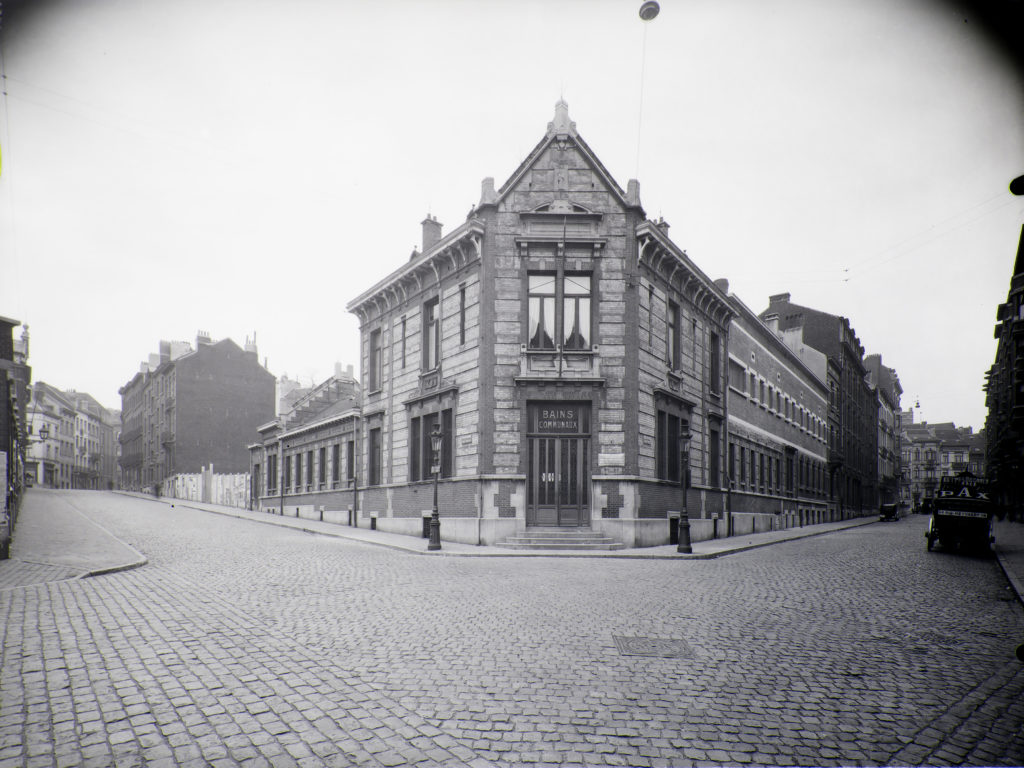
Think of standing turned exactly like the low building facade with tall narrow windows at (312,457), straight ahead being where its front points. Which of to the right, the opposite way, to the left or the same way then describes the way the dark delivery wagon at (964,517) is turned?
the opposite way

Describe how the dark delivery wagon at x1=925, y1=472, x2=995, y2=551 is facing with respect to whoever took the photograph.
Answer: facing away from the viewer

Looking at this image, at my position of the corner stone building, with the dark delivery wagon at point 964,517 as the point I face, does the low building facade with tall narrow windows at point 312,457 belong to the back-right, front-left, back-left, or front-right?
back-left

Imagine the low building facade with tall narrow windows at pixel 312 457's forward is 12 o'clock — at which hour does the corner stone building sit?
The corner stone building is roughly at 10 o'clock from the low building facade with tall narrow windows.

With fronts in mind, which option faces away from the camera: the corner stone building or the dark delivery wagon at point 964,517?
the dark delivery wagon

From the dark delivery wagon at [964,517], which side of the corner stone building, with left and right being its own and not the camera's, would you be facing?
left

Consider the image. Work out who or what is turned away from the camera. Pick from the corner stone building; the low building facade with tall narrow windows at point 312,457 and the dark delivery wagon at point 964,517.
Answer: the dark delivery wagon

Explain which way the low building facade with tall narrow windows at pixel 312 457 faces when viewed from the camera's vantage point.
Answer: facing the viewer and to the left of the viewer

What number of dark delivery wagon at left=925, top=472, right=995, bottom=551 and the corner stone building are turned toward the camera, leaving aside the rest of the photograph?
1

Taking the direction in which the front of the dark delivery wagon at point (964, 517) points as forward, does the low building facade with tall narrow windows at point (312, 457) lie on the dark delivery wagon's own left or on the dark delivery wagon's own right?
on the dark delivery wagon's own left

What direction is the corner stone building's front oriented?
toward the camera

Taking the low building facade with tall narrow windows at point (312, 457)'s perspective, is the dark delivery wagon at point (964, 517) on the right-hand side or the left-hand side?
on its left
